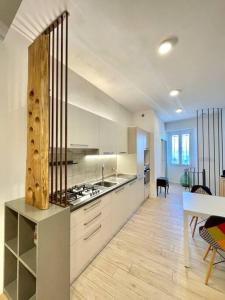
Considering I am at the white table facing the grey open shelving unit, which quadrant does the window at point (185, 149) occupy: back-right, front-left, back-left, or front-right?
back-right

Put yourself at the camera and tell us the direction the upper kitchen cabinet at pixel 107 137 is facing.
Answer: facing the viewer and to the right of the viewer

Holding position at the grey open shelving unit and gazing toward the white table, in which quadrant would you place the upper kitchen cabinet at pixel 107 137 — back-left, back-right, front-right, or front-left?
front-left

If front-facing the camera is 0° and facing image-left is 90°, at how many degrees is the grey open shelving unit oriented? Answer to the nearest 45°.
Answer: approximately 45°

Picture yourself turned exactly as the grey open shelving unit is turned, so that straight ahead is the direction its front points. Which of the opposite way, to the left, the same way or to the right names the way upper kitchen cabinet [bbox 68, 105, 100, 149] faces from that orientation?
to the left

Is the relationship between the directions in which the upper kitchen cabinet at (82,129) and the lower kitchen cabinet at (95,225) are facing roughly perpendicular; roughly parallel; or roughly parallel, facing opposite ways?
roughly parallel

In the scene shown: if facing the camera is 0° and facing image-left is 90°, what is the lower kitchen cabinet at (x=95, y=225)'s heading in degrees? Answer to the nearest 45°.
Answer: approximately 315°

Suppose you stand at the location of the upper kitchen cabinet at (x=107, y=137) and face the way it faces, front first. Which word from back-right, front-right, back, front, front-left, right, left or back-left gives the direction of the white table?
front

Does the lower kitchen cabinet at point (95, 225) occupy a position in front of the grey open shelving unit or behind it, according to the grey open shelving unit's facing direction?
behind

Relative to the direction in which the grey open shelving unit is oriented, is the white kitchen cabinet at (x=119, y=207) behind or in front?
behind

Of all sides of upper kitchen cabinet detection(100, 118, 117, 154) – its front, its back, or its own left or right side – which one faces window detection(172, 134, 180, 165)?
left

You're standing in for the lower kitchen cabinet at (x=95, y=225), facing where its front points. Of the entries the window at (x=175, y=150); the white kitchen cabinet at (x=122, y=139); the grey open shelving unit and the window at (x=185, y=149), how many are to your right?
1

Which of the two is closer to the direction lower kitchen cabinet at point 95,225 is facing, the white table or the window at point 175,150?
the white table

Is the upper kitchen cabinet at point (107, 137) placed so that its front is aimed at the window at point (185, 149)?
no

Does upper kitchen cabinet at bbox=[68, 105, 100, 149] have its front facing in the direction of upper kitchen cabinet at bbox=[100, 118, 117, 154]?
no

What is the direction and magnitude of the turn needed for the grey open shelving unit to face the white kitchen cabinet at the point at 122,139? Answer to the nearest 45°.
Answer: approximately 180°

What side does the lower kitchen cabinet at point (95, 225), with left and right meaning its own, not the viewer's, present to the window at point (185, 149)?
left

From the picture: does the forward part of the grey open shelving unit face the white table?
no

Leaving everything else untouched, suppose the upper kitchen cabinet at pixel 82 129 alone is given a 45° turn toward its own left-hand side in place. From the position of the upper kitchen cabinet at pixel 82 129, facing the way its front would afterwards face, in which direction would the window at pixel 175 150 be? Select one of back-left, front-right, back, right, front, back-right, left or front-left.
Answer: front-left
